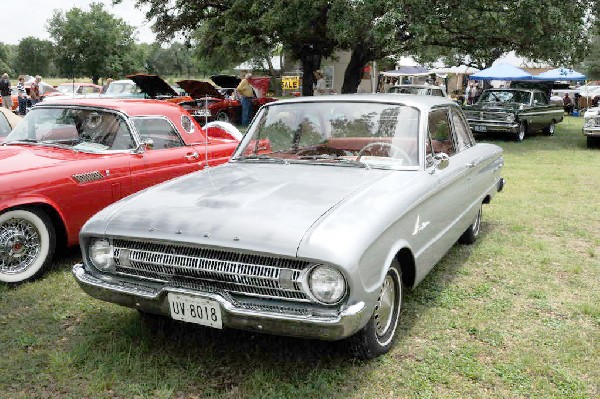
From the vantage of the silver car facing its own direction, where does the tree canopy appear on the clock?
The tree canopy is roughly at 5 o'clock from the silver car.

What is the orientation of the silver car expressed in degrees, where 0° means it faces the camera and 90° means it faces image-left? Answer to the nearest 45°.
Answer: approximately 45°

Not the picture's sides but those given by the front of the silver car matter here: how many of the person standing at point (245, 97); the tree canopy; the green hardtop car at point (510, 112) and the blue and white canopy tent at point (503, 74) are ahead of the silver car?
0

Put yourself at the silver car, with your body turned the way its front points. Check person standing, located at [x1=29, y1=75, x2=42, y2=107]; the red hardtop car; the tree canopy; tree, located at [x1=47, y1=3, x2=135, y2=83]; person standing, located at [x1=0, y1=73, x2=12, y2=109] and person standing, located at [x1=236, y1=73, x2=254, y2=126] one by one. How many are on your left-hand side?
0

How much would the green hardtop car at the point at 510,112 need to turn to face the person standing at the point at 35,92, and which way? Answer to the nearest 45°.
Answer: approximately 45° to its right

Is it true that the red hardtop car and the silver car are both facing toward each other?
no

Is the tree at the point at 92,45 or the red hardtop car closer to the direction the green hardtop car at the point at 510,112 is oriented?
the red hardtop car

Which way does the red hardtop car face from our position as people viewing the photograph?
facing the viewer and to the left of the viewer

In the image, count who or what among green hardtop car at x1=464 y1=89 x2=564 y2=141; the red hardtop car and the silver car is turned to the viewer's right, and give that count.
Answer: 0

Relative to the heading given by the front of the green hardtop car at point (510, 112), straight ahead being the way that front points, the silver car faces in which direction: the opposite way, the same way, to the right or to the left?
the same way

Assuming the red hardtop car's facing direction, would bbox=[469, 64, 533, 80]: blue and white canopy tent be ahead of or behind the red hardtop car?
behind

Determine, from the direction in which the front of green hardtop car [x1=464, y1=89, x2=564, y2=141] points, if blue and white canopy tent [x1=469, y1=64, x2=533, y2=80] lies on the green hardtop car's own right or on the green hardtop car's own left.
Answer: on the green hardtop car's own right

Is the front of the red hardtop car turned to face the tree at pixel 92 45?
no
